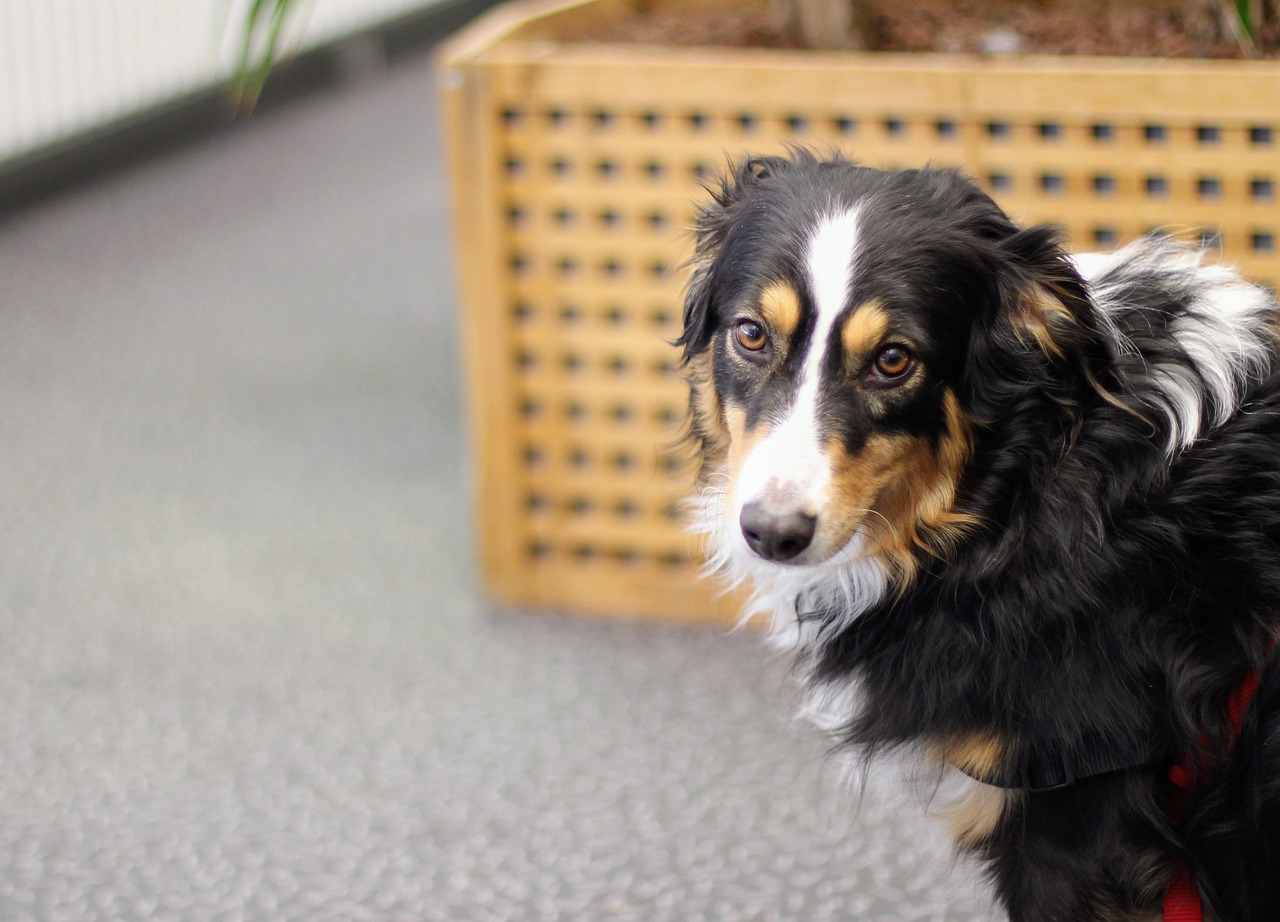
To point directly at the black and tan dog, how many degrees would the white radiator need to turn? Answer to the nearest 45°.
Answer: approximately 45° to its right

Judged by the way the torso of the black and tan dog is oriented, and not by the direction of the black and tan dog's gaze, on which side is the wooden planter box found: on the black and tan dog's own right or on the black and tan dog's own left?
on the black and tan dog's own right

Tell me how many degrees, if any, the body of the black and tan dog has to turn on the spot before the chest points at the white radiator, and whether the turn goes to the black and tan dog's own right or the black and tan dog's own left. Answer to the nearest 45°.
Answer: approximately 90° to the black and tan dog's own right

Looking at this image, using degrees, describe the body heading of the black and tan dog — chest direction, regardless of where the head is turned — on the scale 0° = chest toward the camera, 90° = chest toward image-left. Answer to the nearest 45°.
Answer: approximately 45°

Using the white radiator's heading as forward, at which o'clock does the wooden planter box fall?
The wooden planter box is roughly at 1 o'clock from the white radiator.

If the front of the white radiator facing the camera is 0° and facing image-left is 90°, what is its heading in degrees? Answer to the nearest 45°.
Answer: approximately 315°
